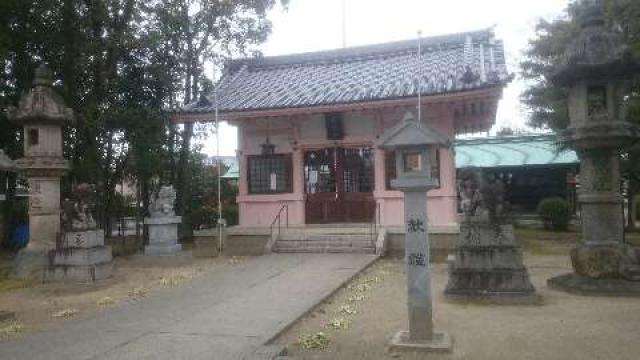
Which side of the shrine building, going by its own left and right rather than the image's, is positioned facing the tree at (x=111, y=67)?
right

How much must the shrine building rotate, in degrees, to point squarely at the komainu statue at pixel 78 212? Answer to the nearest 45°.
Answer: approximately 45° to its right

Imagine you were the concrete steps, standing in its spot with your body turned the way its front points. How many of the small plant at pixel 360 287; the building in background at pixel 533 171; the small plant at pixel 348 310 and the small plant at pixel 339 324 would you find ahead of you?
3

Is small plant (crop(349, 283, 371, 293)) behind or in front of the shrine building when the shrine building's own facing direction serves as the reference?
in front

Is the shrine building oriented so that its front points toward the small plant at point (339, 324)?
yes

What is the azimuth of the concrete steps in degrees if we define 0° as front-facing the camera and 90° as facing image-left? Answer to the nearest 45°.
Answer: approximately 0°

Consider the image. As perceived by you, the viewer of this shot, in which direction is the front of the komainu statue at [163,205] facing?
facing to the right of the viewer
